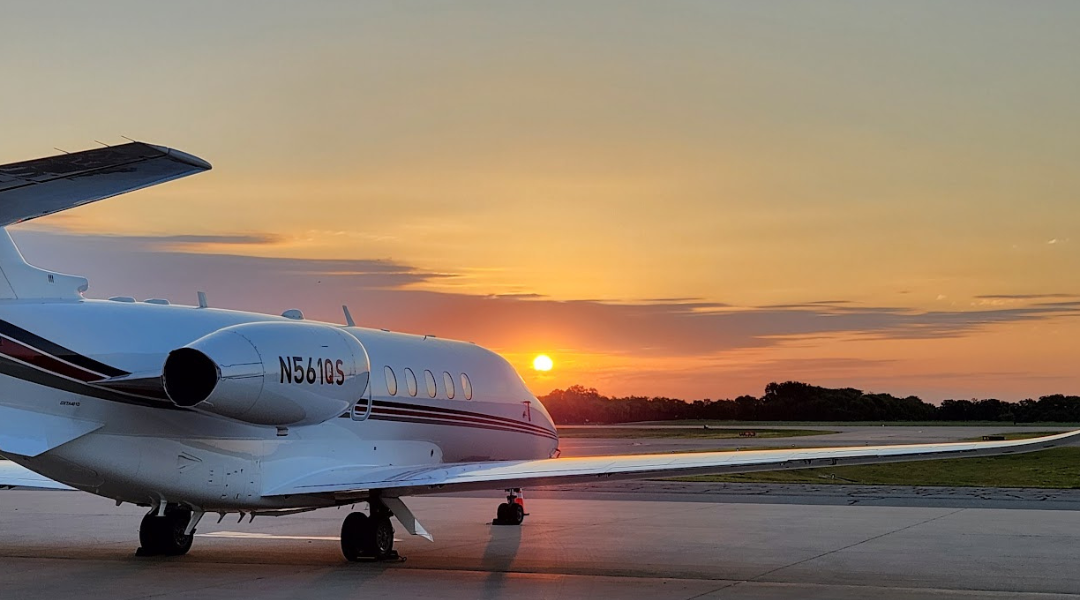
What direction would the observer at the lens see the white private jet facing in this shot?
facing away from the viewer and to the right of the viewer
